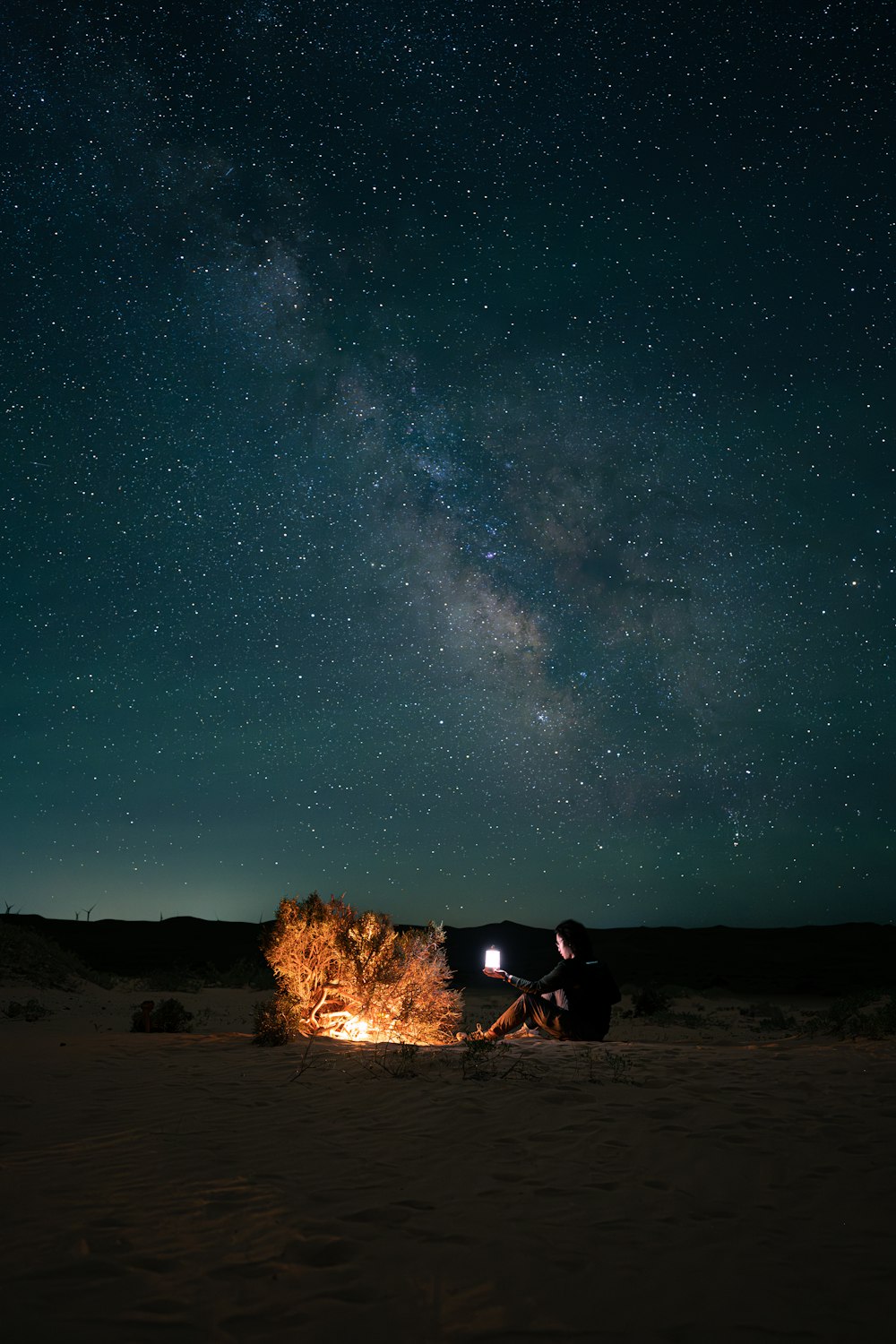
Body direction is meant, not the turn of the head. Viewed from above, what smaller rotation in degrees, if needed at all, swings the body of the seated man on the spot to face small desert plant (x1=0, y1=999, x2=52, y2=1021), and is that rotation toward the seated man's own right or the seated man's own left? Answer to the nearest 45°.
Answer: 0° — they already face it

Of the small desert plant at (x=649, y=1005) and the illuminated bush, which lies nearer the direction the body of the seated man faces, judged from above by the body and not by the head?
the illuminated bush

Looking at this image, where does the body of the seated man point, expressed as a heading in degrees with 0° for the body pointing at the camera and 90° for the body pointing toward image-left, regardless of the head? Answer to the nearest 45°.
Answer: approximately 90°

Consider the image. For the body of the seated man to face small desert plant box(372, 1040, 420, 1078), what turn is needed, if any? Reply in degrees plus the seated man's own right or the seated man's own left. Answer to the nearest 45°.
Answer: approximately 45° to the seated man's own left

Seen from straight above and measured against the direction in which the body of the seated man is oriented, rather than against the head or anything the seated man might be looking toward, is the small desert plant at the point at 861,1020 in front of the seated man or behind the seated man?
behind

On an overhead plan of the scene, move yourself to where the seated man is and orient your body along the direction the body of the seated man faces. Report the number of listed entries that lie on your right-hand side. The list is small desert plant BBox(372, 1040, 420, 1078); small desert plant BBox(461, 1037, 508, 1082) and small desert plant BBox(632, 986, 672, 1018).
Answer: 1

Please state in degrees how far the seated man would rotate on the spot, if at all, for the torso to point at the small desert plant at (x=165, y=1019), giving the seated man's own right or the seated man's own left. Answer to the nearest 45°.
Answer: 0° — they already face it
